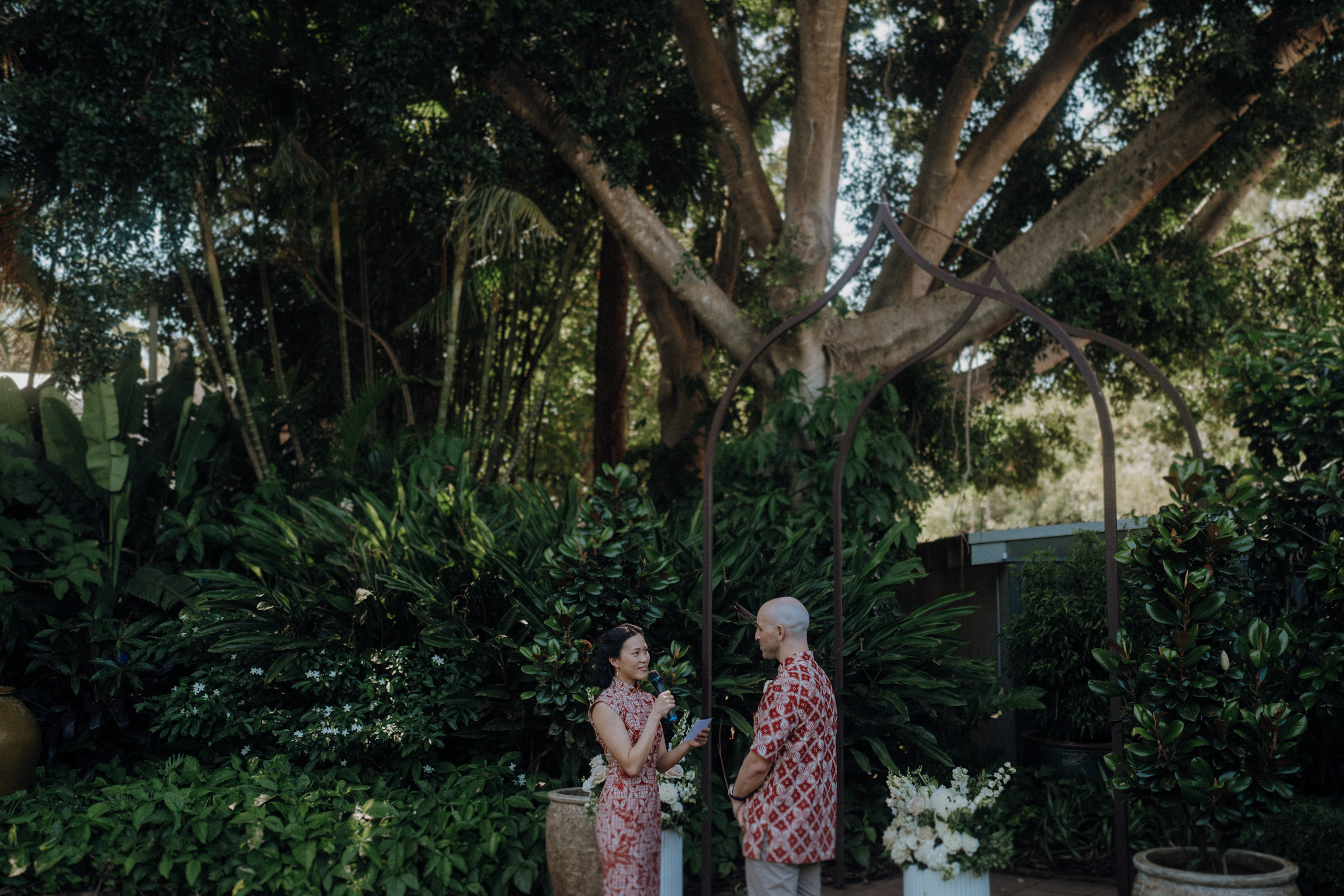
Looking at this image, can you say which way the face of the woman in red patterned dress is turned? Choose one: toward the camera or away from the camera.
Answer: toward the camera

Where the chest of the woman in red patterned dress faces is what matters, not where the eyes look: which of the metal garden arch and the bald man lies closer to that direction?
the bald man

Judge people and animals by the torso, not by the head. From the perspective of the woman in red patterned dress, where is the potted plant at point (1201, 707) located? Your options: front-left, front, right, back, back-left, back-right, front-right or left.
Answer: front-left

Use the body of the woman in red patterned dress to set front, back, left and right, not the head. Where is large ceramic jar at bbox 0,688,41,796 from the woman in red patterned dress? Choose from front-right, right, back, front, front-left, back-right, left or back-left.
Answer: back

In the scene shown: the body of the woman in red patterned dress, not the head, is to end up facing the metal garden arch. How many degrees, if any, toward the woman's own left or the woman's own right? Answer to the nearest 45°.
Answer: approximately 90° to the woman's own left

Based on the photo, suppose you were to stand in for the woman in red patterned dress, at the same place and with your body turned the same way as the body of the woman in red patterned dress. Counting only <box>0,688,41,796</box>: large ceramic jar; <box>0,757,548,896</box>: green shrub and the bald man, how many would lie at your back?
2

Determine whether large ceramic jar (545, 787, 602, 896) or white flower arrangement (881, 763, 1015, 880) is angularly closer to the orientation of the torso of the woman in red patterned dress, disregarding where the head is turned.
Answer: the white flower arrangement

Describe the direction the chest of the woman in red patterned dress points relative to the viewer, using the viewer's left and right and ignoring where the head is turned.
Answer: facing the viewer and to the right of the viewer

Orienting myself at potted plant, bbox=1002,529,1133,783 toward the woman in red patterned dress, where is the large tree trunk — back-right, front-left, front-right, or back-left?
back-right

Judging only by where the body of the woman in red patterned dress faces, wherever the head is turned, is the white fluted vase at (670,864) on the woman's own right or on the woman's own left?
on the woman's own left

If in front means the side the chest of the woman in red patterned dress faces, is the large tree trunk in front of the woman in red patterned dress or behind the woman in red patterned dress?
behind

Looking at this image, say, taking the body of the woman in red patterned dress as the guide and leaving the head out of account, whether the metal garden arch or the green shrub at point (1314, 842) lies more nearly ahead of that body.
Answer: the green shrub

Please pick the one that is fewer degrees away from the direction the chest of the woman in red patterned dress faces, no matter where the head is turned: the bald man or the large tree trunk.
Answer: the bald man

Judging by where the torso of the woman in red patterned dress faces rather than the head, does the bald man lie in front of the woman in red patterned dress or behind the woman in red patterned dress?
in front

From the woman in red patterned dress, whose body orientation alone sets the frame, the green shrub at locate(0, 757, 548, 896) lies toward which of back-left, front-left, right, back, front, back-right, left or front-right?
back

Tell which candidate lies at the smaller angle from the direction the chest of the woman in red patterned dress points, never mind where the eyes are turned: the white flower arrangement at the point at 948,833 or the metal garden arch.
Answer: the white flower arrangement
